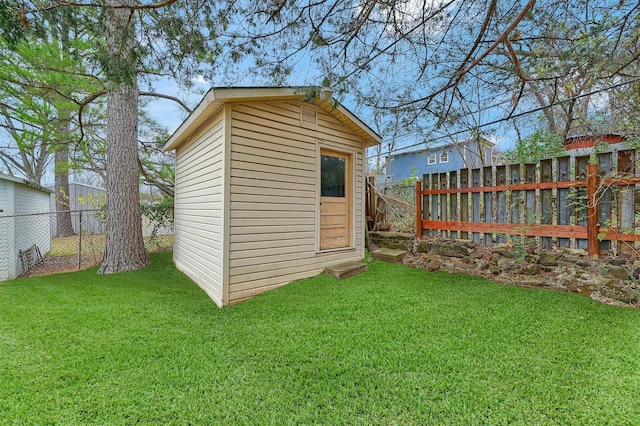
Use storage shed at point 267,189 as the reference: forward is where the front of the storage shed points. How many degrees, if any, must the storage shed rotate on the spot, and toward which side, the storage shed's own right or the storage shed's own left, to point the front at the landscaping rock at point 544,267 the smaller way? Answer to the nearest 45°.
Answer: approximately 45° to the storage shed's own left

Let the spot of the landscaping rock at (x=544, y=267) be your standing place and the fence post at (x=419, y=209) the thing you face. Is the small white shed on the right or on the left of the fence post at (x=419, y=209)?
left

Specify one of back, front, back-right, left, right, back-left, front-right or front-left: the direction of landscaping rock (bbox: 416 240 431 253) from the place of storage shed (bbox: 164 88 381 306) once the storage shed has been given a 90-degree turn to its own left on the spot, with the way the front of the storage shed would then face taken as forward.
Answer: front-right

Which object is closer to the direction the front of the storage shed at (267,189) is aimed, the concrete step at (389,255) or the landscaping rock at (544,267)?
the landscaping rock

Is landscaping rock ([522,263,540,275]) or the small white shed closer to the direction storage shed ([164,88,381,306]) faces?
the landscaping rock

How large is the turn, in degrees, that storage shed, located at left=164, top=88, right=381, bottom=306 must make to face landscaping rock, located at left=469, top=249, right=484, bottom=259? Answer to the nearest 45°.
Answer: approximately 45° to its left

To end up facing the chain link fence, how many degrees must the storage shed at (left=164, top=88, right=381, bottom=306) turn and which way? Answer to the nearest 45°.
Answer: approximately 180°

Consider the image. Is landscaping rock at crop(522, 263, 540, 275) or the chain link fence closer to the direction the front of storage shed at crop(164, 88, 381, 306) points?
the landscaping rock

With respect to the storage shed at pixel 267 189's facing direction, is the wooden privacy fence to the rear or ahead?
ahead

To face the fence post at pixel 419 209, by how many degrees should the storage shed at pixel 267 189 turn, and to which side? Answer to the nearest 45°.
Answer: approximately 45° to its left

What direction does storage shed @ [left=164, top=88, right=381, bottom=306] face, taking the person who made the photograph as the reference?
facing the viewer and to the right of the viewer

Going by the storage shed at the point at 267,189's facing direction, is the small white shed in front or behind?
behind

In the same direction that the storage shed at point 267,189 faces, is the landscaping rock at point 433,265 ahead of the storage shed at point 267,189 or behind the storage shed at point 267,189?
ahead

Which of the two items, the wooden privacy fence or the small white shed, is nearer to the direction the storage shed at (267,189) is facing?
the wooden privacy fence

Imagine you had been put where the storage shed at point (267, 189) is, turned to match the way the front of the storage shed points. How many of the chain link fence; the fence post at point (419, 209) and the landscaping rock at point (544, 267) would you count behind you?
1

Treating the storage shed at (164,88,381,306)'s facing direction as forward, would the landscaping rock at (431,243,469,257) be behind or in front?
in front

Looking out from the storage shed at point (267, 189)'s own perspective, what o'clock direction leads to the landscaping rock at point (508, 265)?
The landscaping rock is roughly at 11 o'clock from the storage shed.
